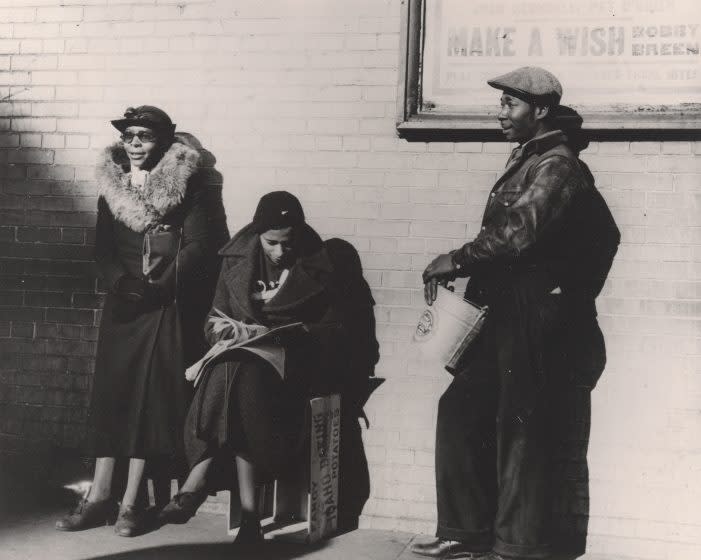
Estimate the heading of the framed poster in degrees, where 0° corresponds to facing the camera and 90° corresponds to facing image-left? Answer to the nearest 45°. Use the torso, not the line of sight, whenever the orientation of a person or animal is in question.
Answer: approximately 0°

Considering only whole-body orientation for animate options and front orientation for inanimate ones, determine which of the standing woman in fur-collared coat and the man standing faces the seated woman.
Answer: the man standing

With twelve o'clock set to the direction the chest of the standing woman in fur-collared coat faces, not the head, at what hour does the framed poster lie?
The framed poster is roughly at 8 o'clock from the standing woman in fur-collared coat.

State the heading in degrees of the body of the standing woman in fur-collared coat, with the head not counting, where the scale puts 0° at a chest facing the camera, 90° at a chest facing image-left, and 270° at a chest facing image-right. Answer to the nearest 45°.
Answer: approximately 45°

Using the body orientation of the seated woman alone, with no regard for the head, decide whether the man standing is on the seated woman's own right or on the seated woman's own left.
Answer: on the seated woman's own left

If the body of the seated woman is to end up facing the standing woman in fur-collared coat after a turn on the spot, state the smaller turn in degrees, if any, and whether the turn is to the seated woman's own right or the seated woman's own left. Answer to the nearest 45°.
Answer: approximately 90° to the seated woman's own right

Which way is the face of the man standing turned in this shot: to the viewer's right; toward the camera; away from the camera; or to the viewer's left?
to the viewer's left

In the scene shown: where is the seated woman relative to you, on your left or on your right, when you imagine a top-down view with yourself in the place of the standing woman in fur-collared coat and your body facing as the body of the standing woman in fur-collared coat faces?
on your left

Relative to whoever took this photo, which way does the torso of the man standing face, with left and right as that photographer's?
facing to the left of the viewer
